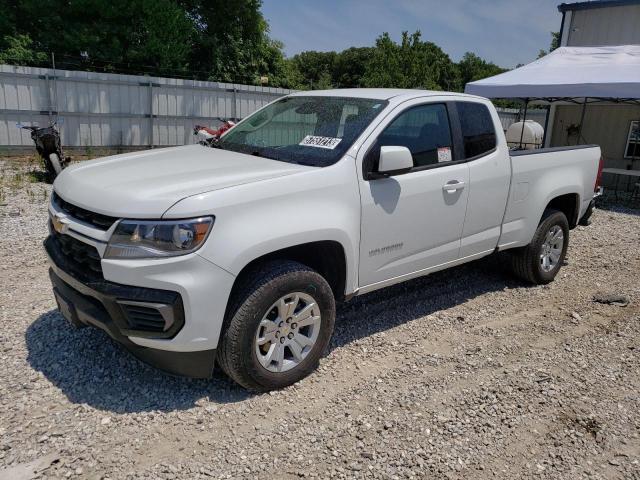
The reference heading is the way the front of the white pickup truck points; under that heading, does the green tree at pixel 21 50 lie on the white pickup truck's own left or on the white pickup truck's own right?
on the white pickup truck's own right

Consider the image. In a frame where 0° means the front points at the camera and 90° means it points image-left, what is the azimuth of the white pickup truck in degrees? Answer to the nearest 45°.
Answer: approximately 45°

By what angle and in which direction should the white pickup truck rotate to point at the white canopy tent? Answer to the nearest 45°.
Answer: approximately 180°

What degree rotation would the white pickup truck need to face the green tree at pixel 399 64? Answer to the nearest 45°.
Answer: approximately 135° to its right

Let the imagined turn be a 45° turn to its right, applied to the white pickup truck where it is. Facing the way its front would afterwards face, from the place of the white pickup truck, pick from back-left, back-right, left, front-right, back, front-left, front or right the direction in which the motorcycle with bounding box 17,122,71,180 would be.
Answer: front-right

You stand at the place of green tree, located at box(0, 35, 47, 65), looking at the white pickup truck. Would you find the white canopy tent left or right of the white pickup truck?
left
